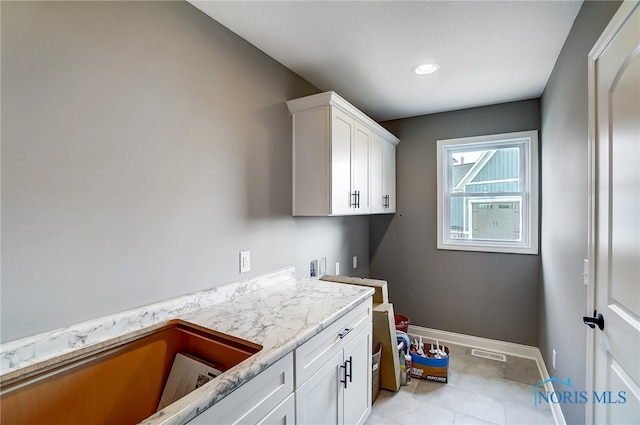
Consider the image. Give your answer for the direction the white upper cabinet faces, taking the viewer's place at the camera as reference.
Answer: facing the viewer and to the right of the viewer

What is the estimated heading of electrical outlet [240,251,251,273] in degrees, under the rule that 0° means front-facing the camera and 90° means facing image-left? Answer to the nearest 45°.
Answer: approximately 315°

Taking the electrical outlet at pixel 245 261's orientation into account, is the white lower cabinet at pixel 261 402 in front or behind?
in front

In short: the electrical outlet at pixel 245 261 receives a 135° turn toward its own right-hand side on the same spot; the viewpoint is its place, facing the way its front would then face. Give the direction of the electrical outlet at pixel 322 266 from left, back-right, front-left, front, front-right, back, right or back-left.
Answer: back-right

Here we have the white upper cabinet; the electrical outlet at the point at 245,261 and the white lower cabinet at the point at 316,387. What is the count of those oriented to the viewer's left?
0

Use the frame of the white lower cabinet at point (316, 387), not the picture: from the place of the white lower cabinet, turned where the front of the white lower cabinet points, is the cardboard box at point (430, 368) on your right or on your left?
on your left

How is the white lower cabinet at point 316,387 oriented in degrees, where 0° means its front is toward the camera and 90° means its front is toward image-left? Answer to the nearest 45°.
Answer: approximately 315°
